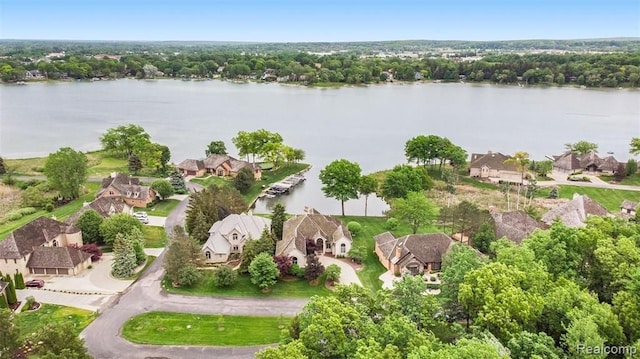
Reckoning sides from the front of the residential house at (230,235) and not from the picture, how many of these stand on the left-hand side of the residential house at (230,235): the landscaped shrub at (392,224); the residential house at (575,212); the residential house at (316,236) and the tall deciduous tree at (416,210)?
4

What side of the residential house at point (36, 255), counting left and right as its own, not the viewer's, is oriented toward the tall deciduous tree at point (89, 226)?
left

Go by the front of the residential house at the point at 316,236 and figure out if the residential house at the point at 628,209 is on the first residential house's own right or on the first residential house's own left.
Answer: on the first residential house's own left

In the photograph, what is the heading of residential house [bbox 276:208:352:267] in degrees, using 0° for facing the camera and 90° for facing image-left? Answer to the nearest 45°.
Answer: approximately 0°

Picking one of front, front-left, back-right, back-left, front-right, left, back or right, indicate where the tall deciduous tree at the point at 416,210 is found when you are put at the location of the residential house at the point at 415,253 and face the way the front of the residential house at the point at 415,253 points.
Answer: back

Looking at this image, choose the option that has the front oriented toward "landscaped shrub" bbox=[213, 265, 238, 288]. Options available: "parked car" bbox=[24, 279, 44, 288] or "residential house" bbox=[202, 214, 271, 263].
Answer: the residential house

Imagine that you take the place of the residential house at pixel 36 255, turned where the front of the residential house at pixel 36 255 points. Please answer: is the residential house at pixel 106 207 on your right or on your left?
on your left

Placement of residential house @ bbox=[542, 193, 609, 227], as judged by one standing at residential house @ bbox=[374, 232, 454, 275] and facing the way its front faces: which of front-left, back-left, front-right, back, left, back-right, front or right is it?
back-left

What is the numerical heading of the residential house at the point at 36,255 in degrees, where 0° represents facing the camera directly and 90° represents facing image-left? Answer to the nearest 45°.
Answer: approximately 315°

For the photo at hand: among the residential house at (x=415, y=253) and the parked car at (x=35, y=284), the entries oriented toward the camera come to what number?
1
